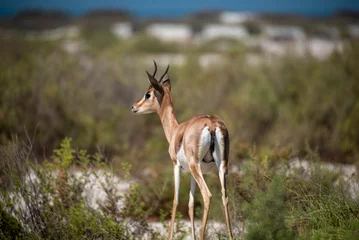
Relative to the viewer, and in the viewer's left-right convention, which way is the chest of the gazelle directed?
facing away from the viewer and to the left of the viewer
